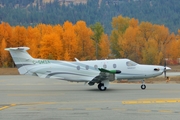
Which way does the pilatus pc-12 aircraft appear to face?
to the viewer's right
